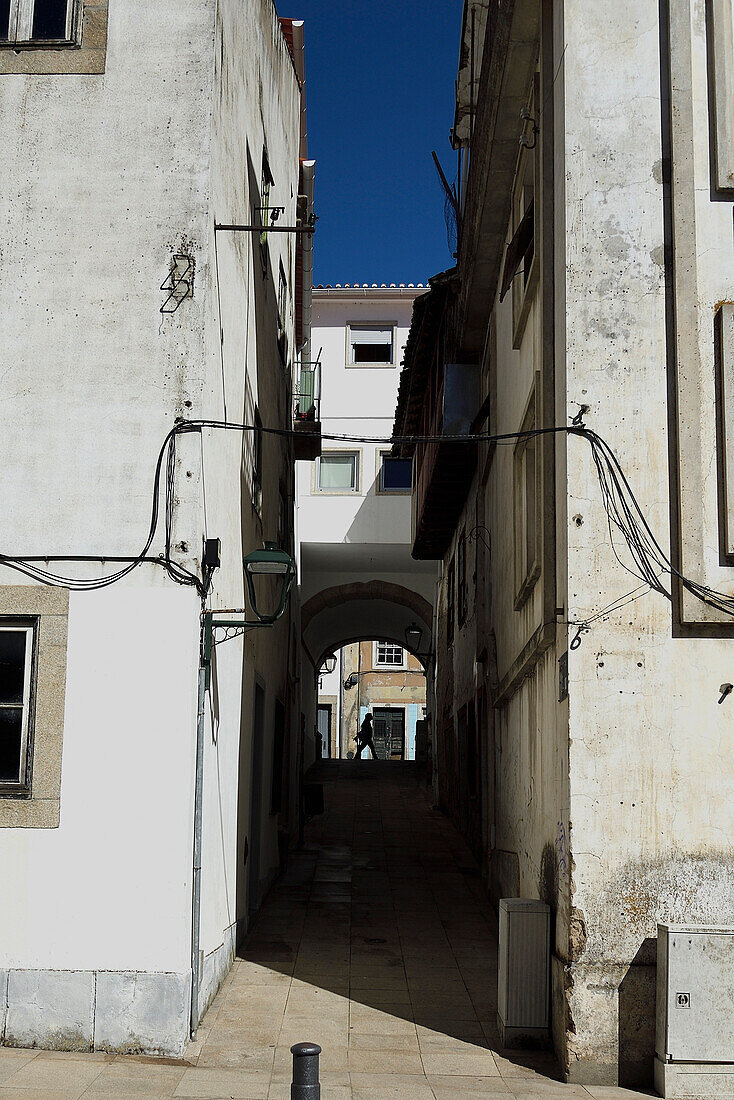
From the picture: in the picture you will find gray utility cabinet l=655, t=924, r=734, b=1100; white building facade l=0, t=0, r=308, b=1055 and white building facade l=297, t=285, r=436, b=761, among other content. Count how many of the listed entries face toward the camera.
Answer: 3

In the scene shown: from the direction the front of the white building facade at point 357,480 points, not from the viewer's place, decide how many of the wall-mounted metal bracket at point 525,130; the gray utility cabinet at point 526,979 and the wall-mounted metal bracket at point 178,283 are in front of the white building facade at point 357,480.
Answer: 3

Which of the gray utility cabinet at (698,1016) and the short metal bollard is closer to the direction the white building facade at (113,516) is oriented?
the short metal bollard

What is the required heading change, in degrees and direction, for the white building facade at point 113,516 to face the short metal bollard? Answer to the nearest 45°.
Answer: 0° — it already faces it

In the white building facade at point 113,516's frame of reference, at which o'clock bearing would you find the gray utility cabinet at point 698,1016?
The gray utility cabinet is roughly at 10 o'clock from the white building facade.

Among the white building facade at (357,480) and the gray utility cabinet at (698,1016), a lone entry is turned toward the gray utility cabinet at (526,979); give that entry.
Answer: the white building facade

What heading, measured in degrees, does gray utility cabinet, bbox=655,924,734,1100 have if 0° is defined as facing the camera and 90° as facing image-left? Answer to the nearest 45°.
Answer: approximately 0°

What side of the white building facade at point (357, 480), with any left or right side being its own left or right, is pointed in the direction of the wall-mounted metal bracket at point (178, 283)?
front

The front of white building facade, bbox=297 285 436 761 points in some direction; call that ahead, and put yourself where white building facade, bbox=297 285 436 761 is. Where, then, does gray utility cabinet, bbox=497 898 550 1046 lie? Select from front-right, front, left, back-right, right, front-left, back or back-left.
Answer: front
